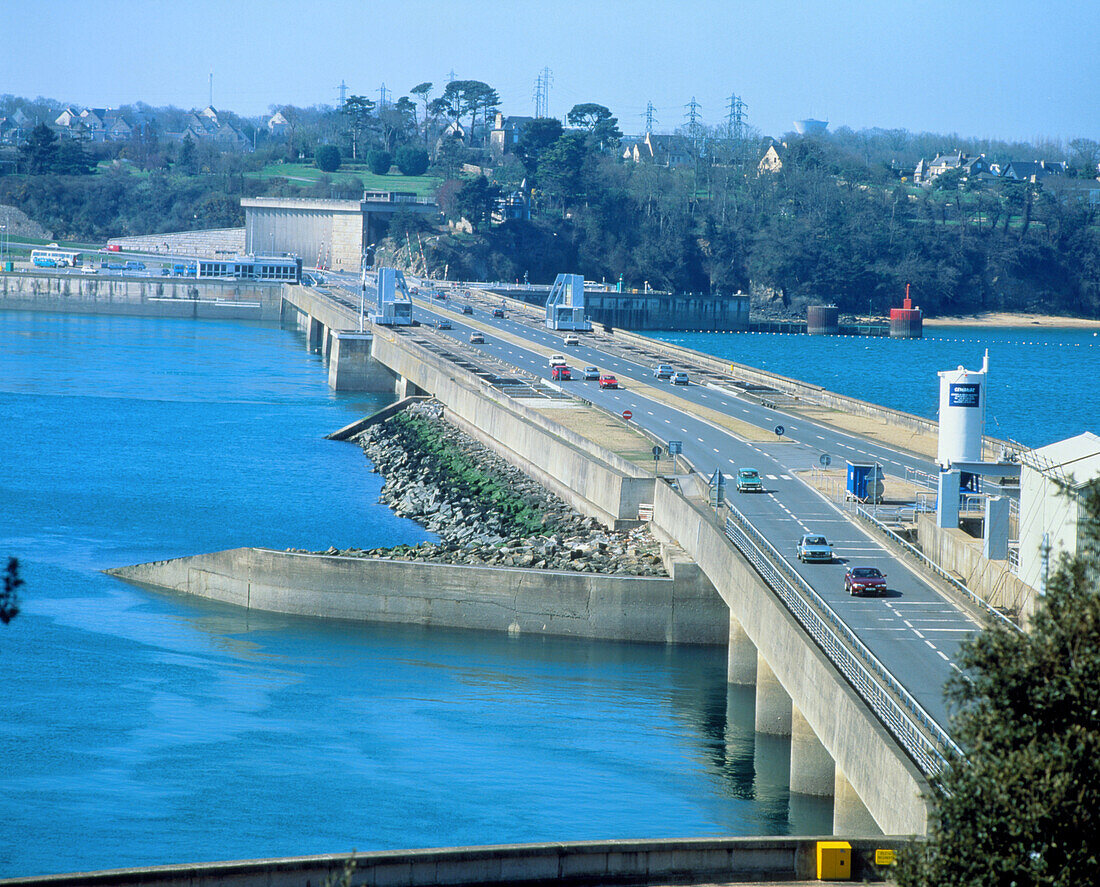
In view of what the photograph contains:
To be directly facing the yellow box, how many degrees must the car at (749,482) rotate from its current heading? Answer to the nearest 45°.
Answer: approximately 45° to its right

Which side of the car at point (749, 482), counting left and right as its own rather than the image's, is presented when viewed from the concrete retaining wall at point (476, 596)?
right

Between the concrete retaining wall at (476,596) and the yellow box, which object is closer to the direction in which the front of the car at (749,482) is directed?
the yellow box

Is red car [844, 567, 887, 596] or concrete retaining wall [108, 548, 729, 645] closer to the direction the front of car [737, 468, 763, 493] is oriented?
the red car

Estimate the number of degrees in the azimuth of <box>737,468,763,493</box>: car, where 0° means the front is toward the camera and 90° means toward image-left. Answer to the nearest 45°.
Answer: approximately 315°
